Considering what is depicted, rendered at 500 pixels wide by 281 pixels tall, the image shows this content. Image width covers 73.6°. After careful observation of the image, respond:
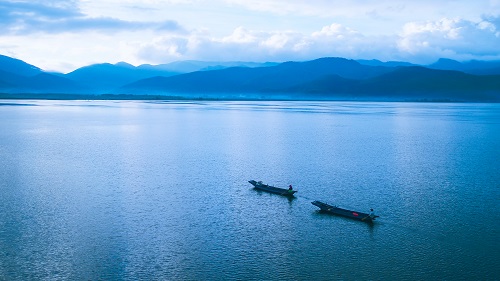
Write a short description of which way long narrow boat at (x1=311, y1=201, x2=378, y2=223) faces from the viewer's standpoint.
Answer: facing away from the viewer and to the left of the viewer

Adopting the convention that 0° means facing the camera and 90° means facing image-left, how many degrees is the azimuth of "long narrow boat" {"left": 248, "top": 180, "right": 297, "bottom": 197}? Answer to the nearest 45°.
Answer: approximately 135°

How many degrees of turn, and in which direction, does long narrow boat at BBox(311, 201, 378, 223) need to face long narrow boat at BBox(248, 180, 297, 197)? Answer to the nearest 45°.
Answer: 0° — it already faces it

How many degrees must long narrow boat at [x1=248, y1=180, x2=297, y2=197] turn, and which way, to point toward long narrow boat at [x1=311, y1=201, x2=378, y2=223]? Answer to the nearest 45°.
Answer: approximately 180°
